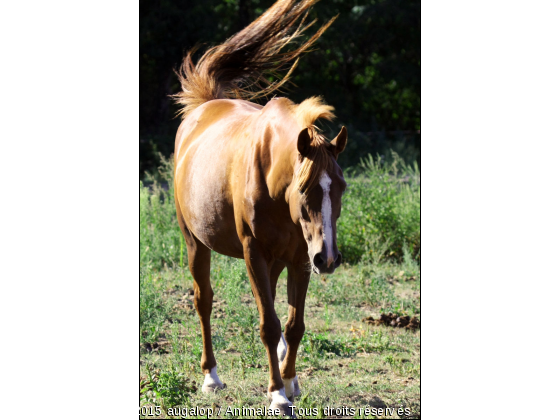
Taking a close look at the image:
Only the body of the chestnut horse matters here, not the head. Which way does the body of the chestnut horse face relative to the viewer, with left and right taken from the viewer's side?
facing the viewer and to the right of the viewer
